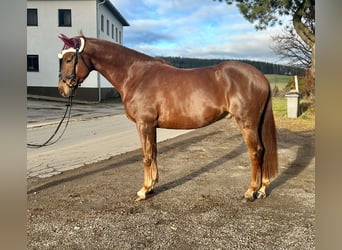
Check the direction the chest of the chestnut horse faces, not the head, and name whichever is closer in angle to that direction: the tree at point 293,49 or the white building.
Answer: the white building

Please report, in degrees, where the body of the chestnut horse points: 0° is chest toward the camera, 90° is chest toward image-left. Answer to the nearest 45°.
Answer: approximately 90°

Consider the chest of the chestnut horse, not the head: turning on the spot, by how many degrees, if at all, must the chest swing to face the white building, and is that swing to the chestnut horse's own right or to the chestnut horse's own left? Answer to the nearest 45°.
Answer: approximately 45° to the chestnut horse's own right
